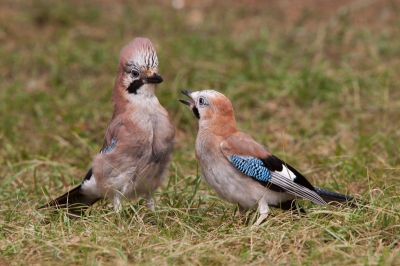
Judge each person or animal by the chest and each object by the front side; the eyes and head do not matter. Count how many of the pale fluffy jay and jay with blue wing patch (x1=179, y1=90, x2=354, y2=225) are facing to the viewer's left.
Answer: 1

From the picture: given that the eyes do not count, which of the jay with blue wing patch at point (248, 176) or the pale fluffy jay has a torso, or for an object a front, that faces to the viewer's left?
the jay with blue wing patch

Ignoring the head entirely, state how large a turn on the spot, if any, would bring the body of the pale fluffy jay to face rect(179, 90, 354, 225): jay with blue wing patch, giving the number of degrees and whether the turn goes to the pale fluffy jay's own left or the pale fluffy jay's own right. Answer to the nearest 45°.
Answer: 0° — it already faces it

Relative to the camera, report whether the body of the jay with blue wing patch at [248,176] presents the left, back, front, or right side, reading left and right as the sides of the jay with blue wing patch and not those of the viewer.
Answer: left

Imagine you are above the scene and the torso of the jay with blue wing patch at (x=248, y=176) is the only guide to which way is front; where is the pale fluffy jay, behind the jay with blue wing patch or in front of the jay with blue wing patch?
in front
